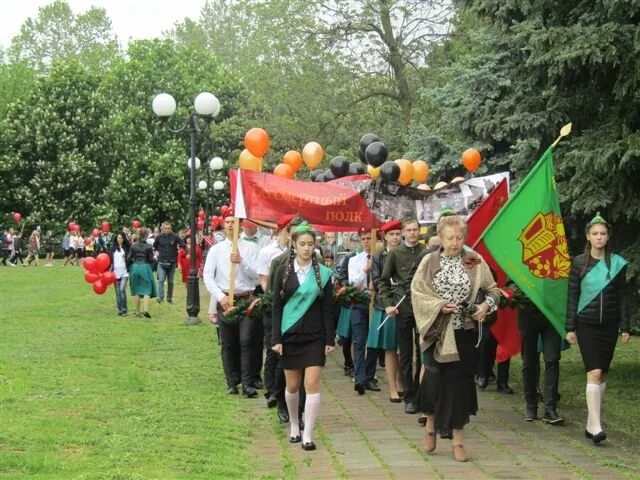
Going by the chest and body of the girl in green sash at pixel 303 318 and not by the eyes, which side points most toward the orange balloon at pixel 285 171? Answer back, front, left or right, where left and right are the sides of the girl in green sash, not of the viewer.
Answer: back

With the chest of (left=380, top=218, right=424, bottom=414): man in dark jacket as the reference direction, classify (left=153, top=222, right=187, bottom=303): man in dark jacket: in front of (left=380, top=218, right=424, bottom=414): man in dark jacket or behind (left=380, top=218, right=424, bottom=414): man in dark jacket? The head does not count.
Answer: behind

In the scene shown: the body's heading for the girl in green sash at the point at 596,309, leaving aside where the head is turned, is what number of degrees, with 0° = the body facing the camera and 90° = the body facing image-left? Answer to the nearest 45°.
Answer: approximately 0°

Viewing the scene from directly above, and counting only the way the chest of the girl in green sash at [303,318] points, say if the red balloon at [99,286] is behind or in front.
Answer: behind

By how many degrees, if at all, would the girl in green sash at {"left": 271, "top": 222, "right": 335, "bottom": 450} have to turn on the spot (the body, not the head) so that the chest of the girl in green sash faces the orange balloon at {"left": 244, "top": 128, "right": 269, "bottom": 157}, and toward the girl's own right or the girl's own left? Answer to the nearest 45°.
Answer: approximately 180°

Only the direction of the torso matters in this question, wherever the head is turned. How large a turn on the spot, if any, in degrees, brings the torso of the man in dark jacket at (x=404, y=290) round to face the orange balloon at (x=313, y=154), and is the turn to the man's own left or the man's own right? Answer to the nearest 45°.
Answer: approximately 180°
